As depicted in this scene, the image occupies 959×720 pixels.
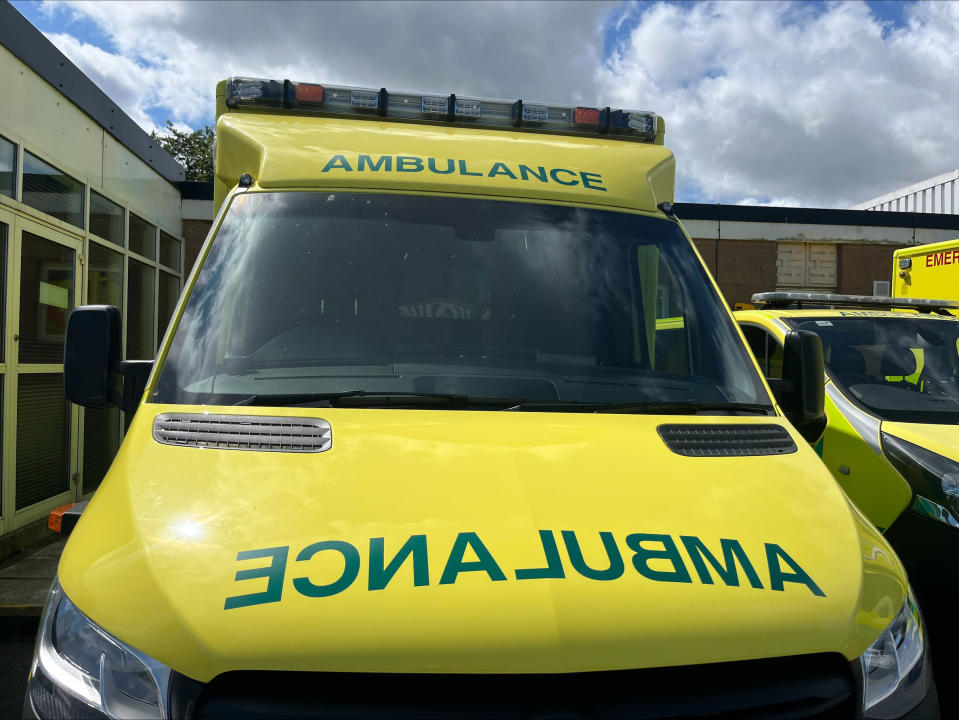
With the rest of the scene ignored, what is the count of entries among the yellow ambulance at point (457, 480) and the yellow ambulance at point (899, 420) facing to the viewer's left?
0

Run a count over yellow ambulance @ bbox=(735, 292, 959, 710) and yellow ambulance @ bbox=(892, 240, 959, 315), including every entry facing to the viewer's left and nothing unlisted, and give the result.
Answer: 0

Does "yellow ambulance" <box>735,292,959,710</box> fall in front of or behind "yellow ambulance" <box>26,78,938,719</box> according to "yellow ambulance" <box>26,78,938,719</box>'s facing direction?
behind

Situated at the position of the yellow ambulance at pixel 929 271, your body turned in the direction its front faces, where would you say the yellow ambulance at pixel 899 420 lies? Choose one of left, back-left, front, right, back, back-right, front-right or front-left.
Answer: front-right

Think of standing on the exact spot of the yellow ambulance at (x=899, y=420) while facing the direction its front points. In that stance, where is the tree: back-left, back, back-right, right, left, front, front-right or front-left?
back

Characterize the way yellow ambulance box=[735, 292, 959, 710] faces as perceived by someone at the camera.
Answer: facing the viewer and to the right of the viewer

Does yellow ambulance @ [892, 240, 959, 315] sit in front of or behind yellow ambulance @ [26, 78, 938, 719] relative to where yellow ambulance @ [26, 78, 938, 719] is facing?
behind

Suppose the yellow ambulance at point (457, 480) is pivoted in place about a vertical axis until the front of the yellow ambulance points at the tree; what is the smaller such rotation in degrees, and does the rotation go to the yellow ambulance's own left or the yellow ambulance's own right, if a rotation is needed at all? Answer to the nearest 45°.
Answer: approximately 180°
